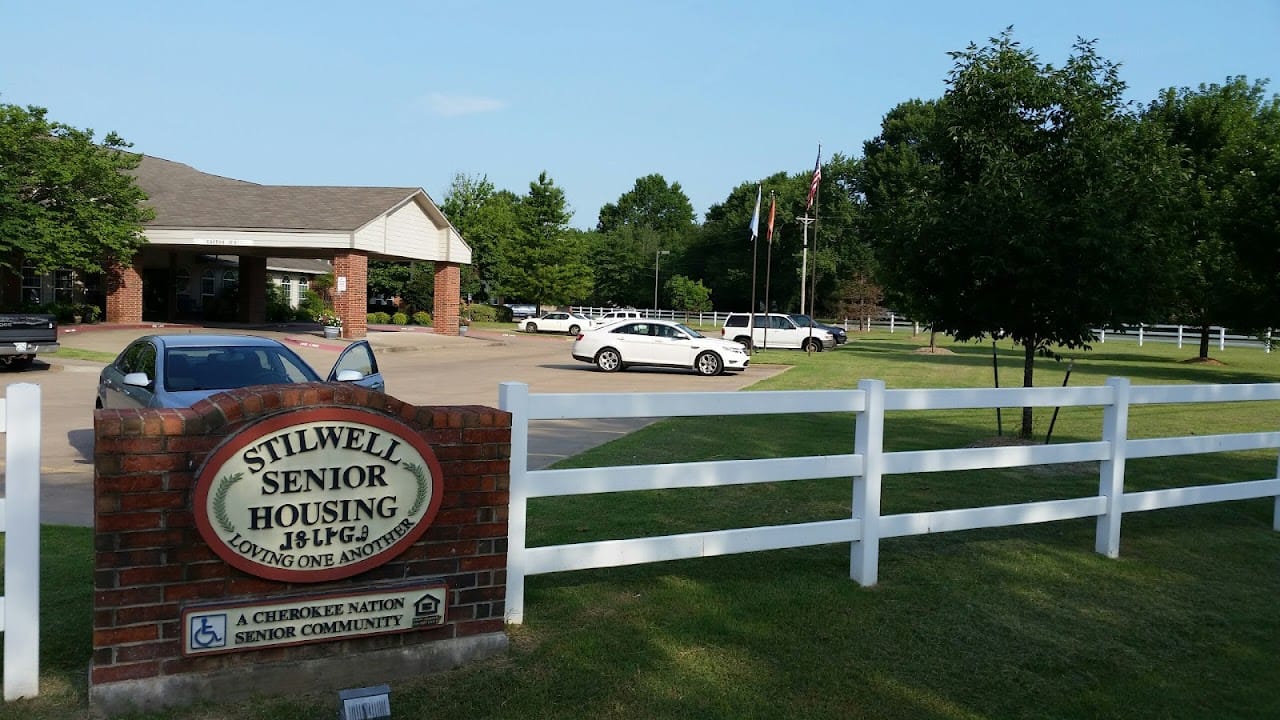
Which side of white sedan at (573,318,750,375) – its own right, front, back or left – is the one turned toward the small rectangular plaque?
right

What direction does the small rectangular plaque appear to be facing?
toward the camera

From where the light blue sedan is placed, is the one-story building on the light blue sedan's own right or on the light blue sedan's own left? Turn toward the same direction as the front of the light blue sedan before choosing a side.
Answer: on the light blue sedan's own left

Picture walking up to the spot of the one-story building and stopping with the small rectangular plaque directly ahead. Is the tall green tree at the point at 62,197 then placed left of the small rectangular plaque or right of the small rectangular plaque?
right

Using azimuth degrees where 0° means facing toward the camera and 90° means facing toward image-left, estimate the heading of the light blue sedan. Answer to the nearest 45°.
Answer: approximately 315°

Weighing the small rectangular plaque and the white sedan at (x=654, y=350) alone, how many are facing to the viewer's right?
1

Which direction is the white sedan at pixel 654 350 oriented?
to the viewer's right

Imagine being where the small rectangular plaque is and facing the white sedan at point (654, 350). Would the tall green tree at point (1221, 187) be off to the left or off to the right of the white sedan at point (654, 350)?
right

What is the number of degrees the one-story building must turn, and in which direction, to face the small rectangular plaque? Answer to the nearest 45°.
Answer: approximately 45° to its right

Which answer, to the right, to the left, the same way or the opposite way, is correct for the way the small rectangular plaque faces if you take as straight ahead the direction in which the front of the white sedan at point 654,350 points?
to the right

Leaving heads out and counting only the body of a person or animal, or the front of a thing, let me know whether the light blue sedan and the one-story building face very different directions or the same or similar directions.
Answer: same or similar directions

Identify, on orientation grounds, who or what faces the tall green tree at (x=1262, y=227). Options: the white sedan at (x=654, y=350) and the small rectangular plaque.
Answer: the white sedan

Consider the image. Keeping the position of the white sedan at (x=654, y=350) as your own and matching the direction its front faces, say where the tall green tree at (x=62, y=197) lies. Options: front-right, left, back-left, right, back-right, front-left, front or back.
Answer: back

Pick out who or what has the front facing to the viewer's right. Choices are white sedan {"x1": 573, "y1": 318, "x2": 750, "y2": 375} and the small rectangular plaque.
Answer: the white sedan

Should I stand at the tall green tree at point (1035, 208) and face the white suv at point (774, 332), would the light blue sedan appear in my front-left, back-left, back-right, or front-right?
back-left
